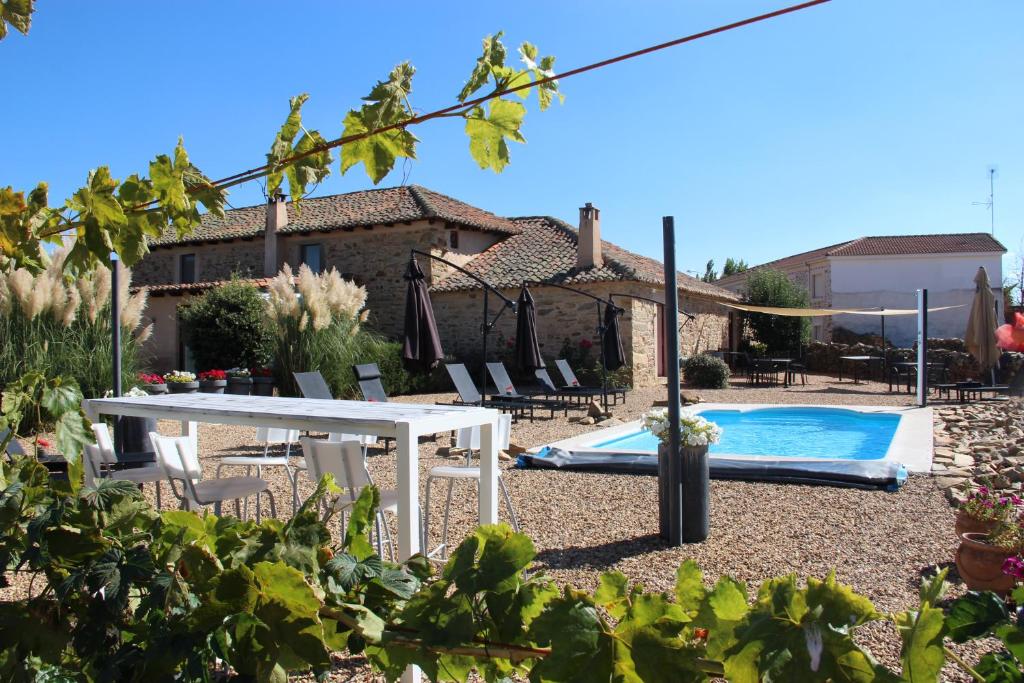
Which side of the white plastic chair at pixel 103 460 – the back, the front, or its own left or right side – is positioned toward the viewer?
right

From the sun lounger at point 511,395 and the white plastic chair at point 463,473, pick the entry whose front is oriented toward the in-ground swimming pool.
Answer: the sun lounger

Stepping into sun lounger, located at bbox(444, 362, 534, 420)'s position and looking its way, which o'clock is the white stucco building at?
The white stucco building is roughly at 9 o'clock from the sun lounger.

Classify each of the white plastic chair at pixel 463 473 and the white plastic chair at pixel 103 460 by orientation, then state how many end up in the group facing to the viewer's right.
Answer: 1

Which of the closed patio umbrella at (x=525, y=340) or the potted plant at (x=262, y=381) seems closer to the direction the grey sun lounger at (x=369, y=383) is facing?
the closed patio umbrella

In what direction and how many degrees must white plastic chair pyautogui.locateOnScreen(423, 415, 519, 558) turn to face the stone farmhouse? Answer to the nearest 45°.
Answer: approximately 135° to its right

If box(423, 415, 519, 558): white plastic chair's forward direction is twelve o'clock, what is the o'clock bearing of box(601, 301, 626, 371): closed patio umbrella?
The closed patio umbrella is roughly at 5 o'clock from the white plastic chair.

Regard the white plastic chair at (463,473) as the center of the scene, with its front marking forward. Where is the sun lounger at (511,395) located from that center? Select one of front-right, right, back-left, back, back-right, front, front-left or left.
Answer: back-right

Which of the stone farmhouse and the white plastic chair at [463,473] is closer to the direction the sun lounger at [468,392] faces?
the white plastic chair

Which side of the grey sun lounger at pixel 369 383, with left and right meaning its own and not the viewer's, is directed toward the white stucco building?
left

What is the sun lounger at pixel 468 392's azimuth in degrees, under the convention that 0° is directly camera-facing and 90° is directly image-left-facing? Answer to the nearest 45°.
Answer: approximately 315°

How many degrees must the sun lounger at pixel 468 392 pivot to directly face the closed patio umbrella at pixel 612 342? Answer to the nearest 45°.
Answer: approximately 90° to its left

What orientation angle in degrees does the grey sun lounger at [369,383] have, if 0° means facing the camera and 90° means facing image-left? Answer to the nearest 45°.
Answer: approximately 315°

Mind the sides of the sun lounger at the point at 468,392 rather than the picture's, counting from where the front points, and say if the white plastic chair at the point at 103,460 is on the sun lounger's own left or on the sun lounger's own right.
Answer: on the sun lounger's own right
